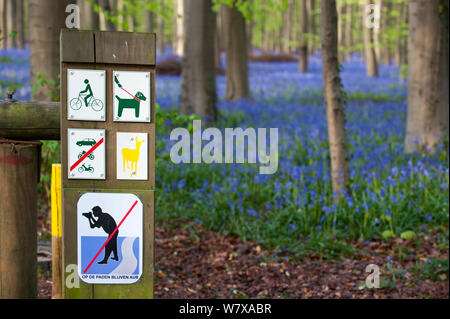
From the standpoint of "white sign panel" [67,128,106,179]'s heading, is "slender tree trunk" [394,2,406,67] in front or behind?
behind

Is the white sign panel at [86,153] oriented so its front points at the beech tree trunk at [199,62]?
no

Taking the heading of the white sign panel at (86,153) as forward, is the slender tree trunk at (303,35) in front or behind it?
behind

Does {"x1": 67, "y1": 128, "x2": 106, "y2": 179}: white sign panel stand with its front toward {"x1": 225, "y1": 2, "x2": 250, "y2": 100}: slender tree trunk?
no

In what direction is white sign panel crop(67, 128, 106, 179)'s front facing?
toward the camera

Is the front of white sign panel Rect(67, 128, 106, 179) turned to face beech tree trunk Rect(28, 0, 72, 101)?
no
